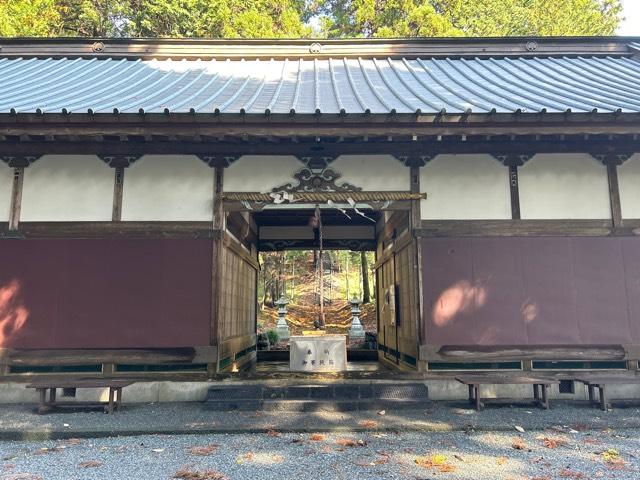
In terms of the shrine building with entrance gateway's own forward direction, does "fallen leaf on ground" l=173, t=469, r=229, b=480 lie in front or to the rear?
in front

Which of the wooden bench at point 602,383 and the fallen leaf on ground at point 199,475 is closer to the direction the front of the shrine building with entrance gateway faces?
the fallen leaf on ground

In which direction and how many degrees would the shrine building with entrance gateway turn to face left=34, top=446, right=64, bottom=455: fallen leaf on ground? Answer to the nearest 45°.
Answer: approximately 45° to its right

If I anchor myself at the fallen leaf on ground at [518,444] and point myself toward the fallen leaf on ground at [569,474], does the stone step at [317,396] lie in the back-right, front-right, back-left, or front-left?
back-right

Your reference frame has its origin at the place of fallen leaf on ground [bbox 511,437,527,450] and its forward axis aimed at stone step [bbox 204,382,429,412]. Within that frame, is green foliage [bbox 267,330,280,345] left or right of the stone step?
right

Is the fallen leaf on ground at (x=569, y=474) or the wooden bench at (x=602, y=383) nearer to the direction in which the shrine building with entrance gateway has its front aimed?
the fallen leaf on ground

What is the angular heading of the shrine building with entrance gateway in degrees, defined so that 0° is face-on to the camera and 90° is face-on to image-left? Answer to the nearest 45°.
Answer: approximately 0°

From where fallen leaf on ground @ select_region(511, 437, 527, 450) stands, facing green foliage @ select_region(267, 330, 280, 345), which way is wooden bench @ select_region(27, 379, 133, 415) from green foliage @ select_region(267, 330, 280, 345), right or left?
left

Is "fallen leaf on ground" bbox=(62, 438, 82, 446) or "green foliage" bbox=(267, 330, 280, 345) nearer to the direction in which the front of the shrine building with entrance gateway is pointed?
the fallen leaf on ground
